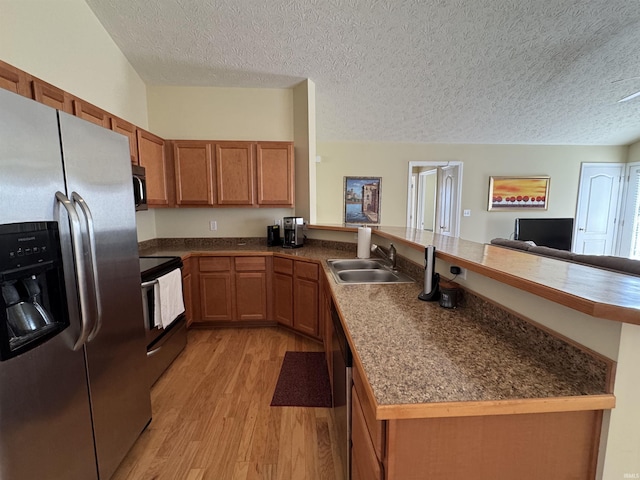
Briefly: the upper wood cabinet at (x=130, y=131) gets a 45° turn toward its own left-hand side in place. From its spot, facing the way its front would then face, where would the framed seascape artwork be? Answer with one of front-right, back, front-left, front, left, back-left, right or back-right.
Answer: front

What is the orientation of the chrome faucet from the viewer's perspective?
to the viewer's left

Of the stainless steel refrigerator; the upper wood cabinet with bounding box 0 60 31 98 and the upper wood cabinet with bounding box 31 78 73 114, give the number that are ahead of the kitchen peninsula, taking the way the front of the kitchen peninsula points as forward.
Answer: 3

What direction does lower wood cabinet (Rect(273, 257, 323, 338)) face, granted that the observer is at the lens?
facing the viewer and to the left of the viewer

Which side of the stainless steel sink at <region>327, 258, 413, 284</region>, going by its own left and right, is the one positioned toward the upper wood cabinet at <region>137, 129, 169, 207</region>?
front

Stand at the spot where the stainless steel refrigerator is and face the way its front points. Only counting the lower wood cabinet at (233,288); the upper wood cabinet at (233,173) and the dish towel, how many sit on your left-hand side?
3

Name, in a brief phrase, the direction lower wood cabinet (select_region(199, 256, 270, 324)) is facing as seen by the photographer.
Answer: facing the viewer

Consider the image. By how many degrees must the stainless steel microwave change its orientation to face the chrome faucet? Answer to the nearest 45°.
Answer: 0° — it already faces it

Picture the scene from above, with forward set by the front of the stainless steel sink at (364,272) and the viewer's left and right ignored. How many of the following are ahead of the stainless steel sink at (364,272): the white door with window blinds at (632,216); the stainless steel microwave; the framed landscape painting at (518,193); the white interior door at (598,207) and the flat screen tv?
1

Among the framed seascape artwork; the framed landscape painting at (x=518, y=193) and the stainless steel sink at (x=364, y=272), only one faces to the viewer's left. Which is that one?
the stainless steel sink

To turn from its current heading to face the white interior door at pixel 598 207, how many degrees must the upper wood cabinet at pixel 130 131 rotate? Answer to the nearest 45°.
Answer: approximately 45° to its left

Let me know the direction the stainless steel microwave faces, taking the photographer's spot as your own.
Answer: facing the viewer and to the right of the viewer

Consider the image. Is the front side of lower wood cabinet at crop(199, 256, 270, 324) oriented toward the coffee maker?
no

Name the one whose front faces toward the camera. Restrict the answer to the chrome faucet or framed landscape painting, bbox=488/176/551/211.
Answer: the framed landscape painting

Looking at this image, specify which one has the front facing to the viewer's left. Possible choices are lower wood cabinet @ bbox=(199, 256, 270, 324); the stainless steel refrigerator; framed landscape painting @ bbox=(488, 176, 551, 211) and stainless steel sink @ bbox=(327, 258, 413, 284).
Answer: the stainless steel sink

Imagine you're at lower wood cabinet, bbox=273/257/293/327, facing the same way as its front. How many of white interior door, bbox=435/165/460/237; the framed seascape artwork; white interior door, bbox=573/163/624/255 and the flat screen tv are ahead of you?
0

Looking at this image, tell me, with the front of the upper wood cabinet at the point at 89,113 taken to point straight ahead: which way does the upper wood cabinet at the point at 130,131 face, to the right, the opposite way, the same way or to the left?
the same way

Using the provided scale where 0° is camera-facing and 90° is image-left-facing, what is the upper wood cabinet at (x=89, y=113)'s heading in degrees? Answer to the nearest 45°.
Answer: approximately 315°

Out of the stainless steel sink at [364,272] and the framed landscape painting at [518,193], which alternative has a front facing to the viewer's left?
the stainless steel sink
